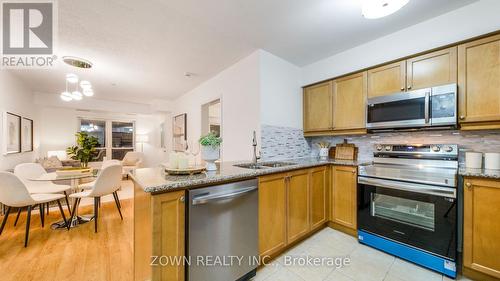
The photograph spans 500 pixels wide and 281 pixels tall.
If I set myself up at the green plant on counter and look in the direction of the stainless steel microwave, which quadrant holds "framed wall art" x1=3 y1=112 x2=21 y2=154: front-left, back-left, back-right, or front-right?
back-left

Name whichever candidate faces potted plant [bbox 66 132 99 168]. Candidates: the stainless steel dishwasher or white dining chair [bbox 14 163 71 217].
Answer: the white dining chair

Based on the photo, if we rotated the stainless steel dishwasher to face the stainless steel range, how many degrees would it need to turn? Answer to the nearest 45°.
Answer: approximately 45° to its left

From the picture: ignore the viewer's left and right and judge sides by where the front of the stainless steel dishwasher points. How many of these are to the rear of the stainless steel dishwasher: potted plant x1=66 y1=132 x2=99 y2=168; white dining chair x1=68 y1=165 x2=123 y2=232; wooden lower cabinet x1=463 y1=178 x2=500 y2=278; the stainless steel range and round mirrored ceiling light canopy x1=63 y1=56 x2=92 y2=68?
3

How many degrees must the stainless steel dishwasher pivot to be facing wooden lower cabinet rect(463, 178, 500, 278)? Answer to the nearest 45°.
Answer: approximately 45° to its left

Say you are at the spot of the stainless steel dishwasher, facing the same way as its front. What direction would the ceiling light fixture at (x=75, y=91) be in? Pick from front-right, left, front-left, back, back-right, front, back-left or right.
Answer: back

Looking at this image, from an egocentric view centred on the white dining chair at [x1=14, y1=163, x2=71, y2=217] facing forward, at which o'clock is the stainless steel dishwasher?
The stainless steel dishwasher is roughly at 1 o'clock from the white dining chair.

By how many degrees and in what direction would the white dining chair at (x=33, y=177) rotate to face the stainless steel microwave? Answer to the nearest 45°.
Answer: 0° — it already faces it

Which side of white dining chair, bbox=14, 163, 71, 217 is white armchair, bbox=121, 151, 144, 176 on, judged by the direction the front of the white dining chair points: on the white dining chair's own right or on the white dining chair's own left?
on the white dining chair's own left
